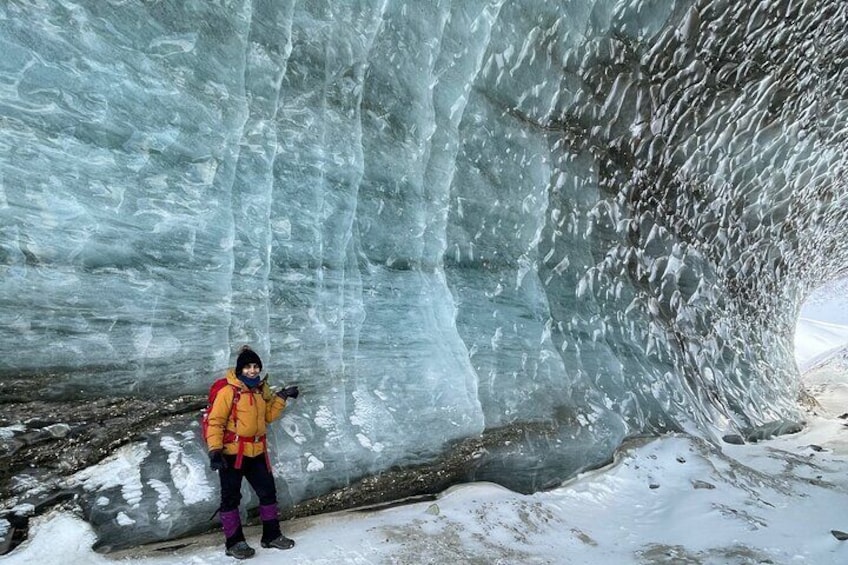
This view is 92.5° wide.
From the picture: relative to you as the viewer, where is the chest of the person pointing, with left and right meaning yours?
facing the viewer and to the right of the viewer
